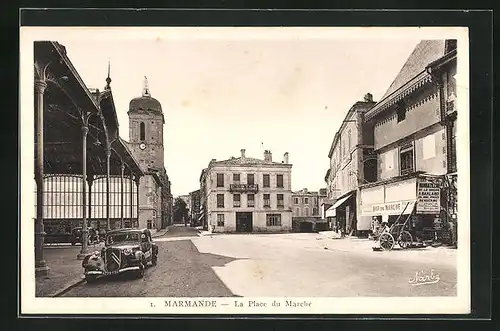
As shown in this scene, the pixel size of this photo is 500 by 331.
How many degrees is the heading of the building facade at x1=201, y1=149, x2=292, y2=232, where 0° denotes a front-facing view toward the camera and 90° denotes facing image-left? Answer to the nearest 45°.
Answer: approximately 0°
